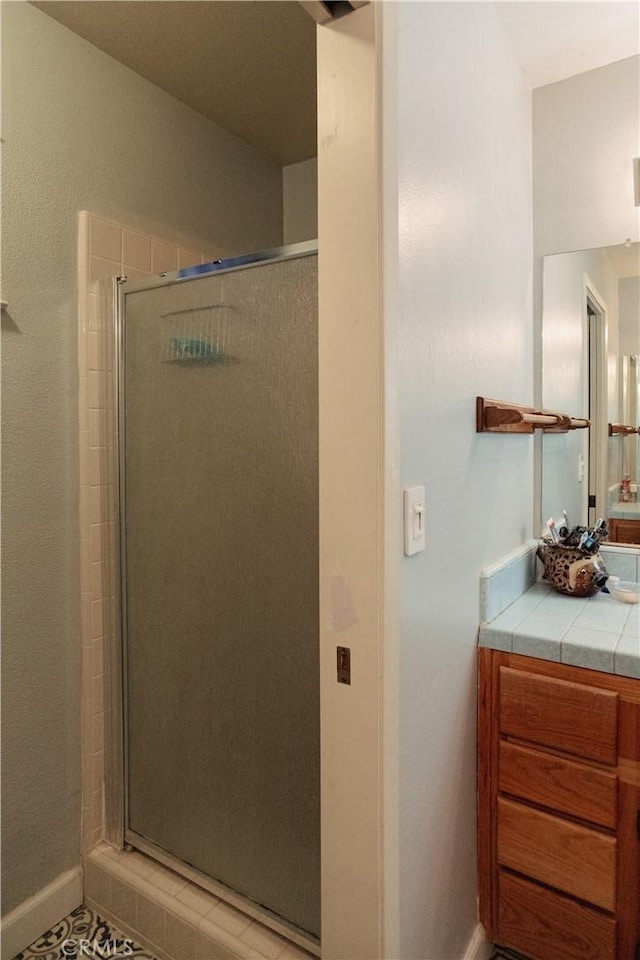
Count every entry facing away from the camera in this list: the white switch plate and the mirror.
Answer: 0

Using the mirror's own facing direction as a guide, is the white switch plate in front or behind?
in front

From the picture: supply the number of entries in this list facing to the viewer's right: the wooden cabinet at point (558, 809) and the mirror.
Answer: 0

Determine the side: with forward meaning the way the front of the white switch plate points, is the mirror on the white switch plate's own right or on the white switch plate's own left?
on the white switch plate's own left

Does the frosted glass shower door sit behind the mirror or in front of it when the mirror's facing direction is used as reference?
in front

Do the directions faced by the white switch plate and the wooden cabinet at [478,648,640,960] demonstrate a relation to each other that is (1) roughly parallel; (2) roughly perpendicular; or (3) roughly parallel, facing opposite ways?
roughly perpendicular

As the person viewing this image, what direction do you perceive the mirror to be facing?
facing the viewer and to the left of the viewer
